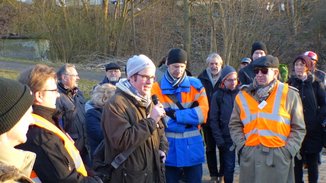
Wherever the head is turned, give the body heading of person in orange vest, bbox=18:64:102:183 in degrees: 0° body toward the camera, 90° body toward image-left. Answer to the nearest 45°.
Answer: approximately 270°

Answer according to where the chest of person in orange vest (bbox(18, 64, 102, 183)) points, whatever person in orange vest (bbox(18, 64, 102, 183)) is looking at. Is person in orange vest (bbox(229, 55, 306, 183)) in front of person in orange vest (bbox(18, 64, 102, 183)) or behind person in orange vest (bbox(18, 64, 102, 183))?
in front

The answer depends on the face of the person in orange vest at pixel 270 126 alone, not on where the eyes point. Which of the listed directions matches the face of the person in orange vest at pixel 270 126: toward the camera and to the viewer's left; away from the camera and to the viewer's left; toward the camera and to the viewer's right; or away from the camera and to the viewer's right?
toward the camera and to the viewer's left

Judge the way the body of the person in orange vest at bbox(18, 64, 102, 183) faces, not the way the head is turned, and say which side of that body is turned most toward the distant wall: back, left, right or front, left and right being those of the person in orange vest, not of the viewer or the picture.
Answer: left

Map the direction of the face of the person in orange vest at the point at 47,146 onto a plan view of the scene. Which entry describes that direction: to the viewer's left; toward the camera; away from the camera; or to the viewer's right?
to the viewer's right

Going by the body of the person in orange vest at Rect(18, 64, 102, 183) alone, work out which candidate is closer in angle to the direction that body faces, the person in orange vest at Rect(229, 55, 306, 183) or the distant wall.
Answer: the person in orange vest
